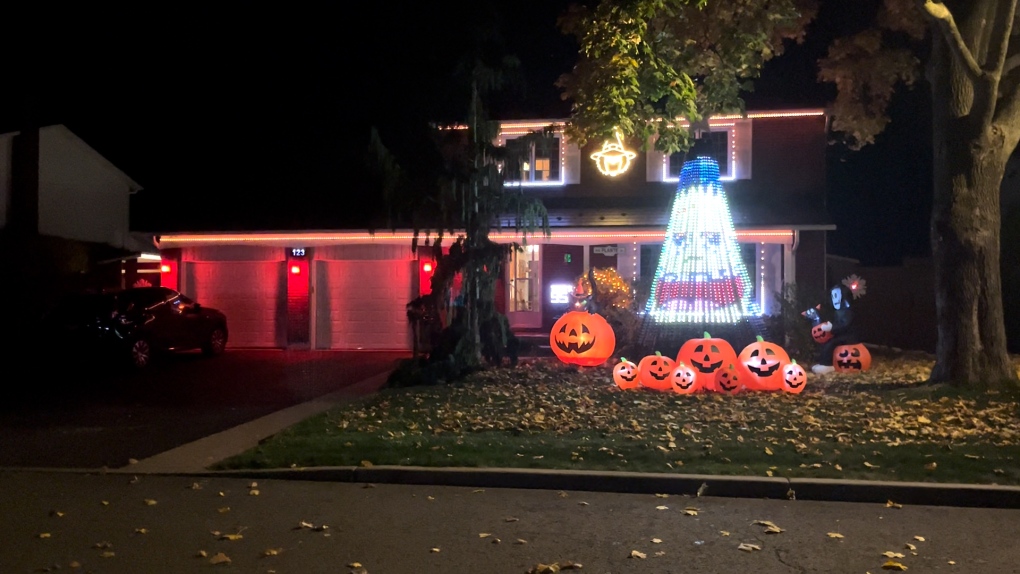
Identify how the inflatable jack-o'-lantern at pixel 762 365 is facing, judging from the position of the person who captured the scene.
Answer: facing the viewer

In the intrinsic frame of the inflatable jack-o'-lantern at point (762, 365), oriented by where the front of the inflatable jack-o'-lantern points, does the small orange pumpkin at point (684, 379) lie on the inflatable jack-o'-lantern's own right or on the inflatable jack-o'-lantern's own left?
on the inflatable jack-o'-lantern's own right

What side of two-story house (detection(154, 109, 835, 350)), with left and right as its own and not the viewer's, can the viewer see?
front

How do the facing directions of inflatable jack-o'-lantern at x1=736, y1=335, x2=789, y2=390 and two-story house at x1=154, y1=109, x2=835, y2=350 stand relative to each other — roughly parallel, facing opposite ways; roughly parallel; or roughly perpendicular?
roughly parallel

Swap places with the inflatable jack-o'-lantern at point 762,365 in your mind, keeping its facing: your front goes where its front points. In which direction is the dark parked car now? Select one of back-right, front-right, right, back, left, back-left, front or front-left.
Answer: right

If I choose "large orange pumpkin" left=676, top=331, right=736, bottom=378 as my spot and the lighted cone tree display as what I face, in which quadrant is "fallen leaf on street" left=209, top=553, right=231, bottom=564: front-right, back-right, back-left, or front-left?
back-left

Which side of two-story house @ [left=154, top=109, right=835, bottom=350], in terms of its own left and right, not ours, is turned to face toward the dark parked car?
right

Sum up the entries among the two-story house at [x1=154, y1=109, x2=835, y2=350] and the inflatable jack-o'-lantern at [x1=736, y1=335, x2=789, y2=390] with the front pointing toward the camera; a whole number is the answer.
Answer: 2

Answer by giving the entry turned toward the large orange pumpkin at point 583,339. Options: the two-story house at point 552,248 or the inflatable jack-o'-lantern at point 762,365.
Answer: the two-story house

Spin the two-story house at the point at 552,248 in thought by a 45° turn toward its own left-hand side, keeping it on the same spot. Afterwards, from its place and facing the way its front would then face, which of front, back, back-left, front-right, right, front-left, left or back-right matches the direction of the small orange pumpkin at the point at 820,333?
front

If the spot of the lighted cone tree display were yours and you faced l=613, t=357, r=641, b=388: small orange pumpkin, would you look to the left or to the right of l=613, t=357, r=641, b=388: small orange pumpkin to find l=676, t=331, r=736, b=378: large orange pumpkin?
left
